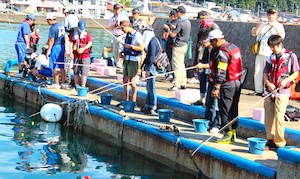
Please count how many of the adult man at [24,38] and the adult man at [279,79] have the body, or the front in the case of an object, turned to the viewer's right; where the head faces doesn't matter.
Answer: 1

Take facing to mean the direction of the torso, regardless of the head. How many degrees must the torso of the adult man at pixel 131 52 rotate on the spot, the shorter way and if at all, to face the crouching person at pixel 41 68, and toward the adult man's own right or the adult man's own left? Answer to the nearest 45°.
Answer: approximately 90° to the adult man's own right

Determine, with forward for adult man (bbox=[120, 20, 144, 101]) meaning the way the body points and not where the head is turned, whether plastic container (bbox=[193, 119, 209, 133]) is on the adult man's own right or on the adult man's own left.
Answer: on the adult man's own left

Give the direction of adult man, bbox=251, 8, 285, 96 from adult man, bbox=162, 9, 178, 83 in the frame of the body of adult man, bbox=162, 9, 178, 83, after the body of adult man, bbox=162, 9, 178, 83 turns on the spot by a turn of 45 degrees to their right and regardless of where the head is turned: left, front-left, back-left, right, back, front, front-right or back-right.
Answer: back-left

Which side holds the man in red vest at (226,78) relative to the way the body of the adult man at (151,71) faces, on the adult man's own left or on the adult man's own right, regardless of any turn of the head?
on the adult man's own left

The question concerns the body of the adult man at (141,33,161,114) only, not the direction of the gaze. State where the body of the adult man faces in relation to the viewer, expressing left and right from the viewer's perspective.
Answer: facing to the left of the viewer

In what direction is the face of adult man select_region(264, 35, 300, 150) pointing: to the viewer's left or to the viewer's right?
to the viewer's left

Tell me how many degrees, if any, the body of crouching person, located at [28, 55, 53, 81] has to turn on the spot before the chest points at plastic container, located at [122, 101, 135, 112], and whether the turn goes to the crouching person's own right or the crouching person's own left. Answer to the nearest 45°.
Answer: approximately 135° to the crouching person's own left

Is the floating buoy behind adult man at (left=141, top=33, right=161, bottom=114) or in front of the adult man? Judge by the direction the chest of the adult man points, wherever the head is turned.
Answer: in front

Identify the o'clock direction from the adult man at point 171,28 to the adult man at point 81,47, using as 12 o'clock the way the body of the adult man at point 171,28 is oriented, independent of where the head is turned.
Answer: the adult man at point 81,47 is roughly at 1 o'clock from the adult man at point 171,28.

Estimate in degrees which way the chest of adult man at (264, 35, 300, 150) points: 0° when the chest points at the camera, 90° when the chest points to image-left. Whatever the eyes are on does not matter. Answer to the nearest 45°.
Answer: approximately 45°

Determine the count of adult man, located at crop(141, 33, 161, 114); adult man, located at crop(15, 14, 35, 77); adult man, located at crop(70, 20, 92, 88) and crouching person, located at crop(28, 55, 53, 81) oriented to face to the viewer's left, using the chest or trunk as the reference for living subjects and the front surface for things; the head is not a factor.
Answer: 2
